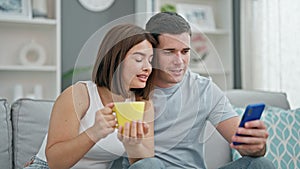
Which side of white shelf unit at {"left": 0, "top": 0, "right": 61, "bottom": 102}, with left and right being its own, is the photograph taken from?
front

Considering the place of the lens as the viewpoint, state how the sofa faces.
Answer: facing the viewer

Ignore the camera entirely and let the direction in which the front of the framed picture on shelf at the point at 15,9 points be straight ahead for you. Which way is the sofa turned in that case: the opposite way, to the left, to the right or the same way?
the same way

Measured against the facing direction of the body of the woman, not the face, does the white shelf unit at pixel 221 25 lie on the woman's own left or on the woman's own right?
on the woman's own left

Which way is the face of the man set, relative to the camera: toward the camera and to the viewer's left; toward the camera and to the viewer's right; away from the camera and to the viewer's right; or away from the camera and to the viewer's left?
toward the camera and to the viewer's right

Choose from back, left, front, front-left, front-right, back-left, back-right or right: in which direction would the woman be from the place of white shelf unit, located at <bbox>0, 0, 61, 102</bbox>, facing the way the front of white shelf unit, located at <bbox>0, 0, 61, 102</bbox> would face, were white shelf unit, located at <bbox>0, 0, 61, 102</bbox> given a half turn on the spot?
back

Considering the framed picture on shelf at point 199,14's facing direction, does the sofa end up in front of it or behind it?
in front

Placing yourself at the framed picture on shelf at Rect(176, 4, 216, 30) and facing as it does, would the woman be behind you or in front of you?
in front

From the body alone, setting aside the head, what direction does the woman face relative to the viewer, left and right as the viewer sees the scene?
facing the viewer and to the right of the viewer

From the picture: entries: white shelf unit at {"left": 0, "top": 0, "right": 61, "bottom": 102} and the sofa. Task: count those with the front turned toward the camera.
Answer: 2

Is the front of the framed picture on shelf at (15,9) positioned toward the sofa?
yes

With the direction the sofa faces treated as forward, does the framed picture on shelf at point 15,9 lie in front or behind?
behind

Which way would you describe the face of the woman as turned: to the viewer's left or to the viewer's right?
to the viewer's right
